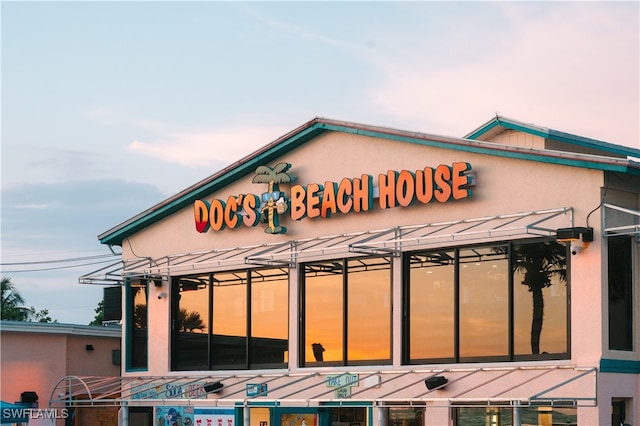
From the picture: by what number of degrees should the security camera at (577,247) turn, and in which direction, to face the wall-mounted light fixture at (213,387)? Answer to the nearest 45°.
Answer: approximately 90° to its right

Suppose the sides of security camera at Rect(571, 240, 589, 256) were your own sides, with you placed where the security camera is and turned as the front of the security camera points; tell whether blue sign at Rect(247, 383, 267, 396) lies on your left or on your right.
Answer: on your right

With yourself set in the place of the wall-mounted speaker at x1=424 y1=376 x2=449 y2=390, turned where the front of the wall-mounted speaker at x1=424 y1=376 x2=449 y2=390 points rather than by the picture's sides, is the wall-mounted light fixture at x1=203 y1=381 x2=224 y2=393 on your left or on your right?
on your right

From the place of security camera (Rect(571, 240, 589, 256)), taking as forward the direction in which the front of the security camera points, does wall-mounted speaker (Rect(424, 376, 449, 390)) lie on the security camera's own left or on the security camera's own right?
on the security camera's own right

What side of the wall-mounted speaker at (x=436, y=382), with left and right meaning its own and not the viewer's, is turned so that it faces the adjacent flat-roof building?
right

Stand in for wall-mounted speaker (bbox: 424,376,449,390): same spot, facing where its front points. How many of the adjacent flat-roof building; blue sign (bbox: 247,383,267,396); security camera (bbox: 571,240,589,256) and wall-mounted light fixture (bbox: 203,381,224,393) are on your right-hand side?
3

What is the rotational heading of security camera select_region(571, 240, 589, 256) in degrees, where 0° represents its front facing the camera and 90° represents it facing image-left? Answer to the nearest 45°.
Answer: approximately 45°

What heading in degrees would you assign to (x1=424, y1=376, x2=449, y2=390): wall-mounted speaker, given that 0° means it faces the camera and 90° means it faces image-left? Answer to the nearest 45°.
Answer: approximately 45°

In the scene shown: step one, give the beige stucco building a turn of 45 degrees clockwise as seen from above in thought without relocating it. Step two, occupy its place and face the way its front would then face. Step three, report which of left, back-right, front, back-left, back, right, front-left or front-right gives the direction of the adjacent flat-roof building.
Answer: front-right

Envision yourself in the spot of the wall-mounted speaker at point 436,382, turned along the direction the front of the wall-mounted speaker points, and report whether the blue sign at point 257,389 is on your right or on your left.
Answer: on your right
